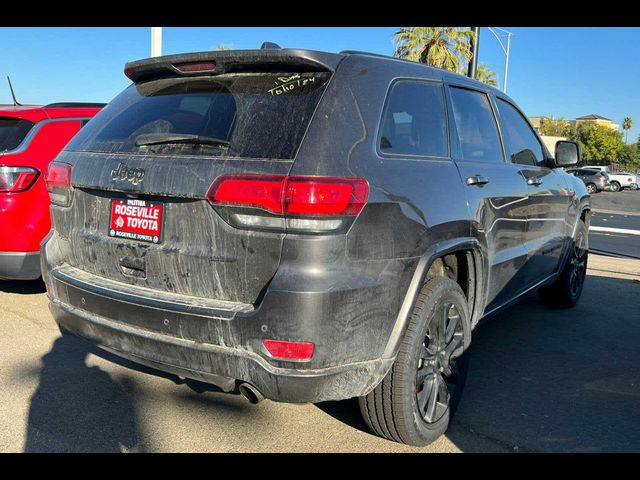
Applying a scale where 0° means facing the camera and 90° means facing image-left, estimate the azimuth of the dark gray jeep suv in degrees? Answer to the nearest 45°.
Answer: approximately 225°

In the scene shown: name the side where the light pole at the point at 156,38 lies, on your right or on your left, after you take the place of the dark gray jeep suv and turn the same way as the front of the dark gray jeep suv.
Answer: on your left

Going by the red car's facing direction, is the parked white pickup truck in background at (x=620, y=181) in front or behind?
in front

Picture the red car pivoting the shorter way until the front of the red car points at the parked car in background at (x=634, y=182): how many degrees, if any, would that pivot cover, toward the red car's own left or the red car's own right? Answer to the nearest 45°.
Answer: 0° — it already faces it

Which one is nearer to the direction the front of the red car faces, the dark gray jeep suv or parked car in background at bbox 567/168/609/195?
the parked car in background

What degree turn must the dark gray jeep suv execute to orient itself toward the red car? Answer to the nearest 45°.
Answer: approximately 90° to its left

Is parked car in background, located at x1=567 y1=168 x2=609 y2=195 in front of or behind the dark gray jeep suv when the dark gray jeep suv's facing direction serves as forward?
in front

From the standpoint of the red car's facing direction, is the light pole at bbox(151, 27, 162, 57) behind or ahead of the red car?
ahead

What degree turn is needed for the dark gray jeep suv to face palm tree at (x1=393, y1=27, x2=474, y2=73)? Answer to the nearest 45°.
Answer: approximately 45° to its left

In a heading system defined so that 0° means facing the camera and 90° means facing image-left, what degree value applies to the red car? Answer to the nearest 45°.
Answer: approximately 225°

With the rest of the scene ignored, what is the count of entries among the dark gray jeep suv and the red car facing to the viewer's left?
0
